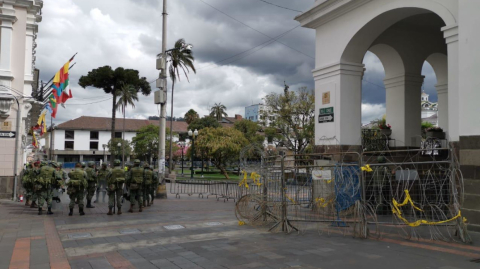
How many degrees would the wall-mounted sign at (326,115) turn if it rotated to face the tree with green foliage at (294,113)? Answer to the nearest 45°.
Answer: approximately 135° to its right

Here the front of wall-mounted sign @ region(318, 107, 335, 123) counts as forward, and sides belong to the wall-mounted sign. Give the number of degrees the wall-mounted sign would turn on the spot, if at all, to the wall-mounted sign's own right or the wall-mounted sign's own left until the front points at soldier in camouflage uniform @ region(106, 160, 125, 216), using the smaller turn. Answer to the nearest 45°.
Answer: approximately 45° to the wall-mounted sign's own right

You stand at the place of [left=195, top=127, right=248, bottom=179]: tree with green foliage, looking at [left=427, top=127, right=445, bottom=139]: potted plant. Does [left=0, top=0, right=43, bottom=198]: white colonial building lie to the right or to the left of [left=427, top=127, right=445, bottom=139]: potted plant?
right

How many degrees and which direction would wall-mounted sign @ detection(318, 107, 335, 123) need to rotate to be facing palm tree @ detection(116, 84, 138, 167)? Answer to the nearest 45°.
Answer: approximately 90° to its right

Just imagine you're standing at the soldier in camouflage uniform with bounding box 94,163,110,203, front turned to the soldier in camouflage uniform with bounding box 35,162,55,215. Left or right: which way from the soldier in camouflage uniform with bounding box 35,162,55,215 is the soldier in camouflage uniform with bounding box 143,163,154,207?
left

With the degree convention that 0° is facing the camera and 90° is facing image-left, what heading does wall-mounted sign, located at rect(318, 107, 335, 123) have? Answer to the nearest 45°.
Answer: approximately 45°

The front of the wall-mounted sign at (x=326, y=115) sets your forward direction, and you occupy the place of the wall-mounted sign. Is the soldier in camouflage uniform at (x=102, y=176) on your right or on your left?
on your right

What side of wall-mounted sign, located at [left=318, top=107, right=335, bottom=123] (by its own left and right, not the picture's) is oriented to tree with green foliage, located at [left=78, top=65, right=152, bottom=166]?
right

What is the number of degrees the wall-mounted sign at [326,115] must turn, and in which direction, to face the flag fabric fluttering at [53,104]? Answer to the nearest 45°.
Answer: approximately 45° to its right

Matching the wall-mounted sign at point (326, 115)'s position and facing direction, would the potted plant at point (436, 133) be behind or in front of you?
behind
